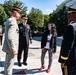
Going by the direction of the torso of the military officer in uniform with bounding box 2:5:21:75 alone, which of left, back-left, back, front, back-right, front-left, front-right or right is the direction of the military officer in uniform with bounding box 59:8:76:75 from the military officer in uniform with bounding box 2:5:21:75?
front-right

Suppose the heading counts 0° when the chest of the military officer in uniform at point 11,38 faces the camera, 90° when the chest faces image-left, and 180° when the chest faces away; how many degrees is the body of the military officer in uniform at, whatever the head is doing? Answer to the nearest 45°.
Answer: approximately 270°
